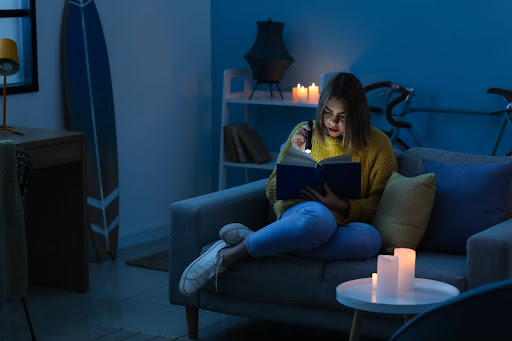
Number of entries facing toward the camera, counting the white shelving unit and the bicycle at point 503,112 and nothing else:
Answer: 1

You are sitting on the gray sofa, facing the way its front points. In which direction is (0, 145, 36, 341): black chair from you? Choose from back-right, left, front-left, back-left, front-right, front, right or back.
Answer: front-right

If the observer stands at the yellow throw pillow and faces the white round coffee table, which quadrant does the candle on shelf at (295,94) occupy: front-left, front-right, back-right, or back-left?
back-right

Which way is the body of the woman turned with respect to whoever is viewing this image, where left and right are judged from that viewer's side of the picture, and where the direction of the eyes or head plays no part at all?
facing the viewer and to the left of the viewer

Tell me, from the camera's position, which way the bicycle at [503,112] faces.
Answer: facing to the left of the viewer

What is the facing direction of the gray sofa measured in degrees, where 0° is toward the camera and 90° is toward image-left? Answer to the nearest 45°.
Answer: approximately 45°

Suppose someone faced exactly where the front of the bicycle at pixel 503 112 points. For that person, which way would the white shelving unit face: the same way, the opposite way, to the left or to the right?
to the left

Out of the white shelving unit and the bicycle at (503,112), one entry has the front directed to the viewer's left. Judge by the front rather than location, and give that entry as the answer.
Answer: the bicycle

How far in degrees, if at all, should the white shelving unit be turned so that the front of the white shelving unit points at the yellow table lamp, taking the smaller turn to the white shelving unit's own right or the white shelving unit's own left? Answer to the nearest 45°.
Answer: approximately 45° to the white shelving unit's own right

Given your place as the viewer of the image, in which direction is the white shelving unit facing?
facing the viewer

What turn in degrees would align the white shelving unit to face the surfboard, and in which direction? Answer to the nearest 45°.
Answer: approximately 45° to its right

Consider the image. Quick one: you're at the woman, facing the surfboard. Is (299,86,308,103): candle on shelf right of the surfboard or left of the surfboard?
right
